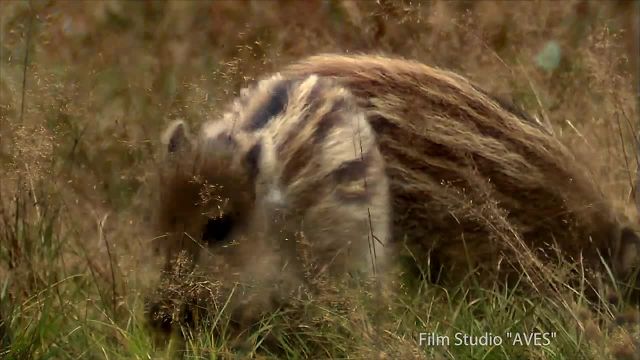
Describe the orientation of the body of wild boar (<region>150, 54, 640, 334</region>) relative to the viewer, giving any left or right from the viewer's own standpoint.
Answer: facing the viewer and to the left of the viewer
